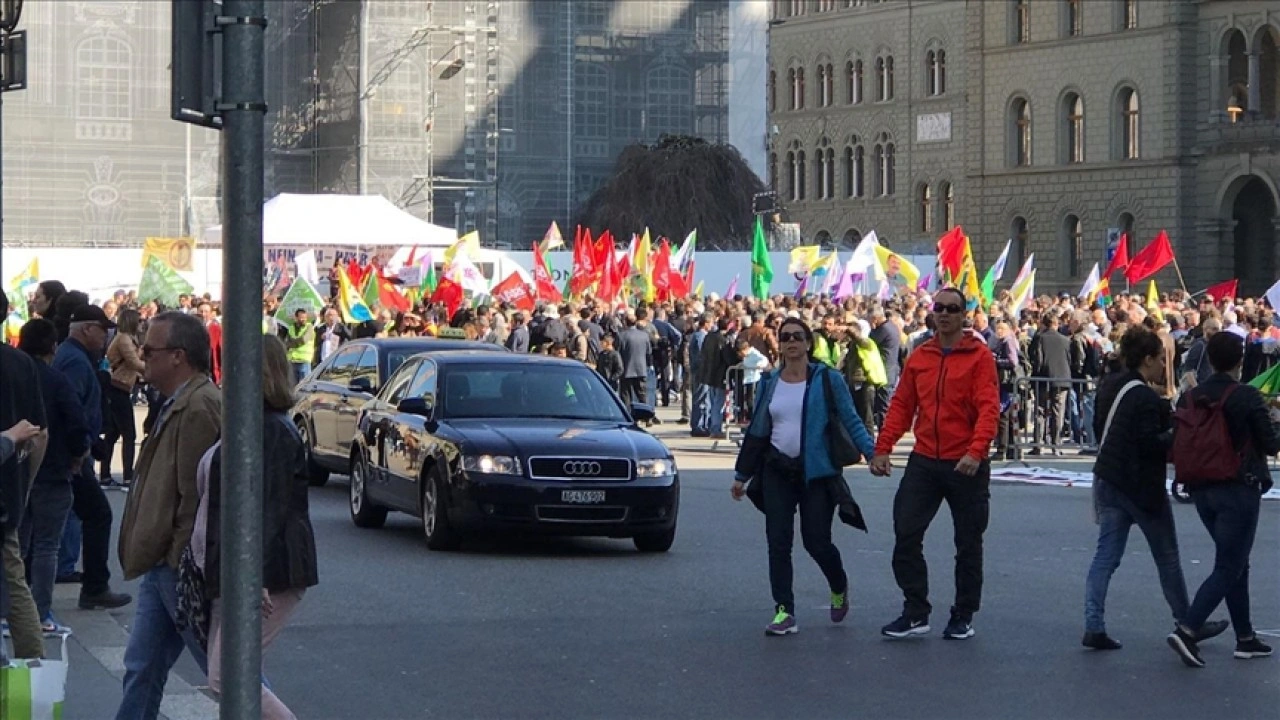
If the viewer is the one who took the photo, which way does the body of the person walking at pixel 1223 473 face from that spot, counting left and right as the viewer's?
facing away from the viewer and to the right of the viewer

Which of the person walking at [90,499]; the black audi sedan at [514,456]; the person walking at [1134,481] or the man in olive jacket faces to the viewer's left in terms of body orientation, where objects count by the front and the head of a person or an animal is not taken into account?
the man in olive jacket

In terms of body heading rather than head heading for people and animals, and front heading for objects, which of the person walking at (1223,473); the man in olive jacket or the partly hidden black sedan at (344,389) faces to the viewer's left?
the man in olive jacket

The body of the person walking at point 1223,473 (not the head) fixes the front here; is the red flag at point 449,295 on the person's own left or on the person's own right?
on the person's own left

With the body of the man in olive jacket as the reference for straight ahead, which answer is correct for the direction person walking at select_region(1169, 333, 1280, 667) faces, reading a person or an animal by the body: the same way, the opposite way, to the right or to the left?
the opposite way
